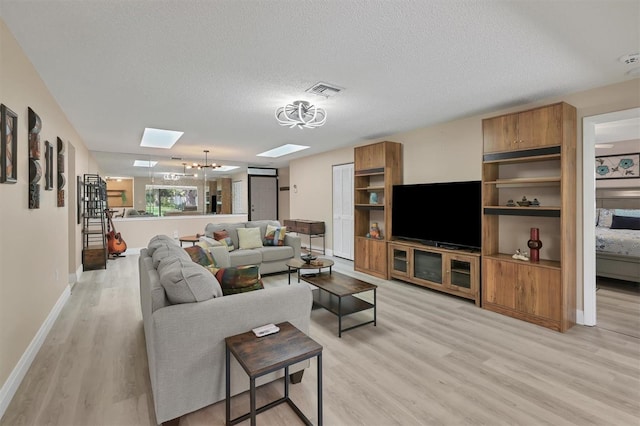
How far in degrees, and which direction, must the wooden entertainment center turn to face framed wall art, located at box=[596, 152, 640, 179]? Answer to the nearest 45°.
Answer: approximately 180°

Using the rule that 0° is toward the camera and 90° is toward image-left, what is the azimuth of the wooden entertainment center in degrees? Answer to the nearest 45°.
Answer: approximately 45°

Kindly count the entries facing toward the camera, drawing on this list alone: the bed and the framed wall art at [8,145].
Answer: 1

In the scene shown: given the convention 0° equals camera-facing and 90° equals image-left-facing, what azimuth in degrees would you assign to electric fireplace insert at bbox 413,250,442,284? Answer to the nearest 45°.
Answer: approximately 45°

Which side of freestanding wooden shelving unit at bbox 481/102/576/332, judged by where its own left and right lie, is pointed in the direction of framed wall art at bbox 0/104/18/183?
front

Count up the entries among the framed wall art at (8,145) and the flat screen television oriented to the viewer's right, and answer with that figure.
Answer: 1

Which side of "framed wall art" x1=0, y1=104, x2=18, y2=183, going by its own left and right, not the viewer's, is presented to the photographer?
right

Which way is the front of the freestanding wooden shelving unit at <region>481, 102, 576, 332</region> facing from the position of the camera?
facing the viewer and to the left of the viewer

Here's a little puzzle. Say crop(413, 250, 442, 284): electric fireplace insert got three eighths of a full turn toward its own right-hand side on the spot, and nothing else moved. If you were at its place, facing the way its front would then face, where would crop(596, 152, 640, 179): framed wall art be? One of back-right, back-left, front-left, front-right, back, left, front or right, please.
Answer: front-right

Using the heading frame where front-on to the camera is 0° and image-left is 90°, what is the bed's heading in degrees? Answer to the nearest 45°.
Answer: approximately 0°
